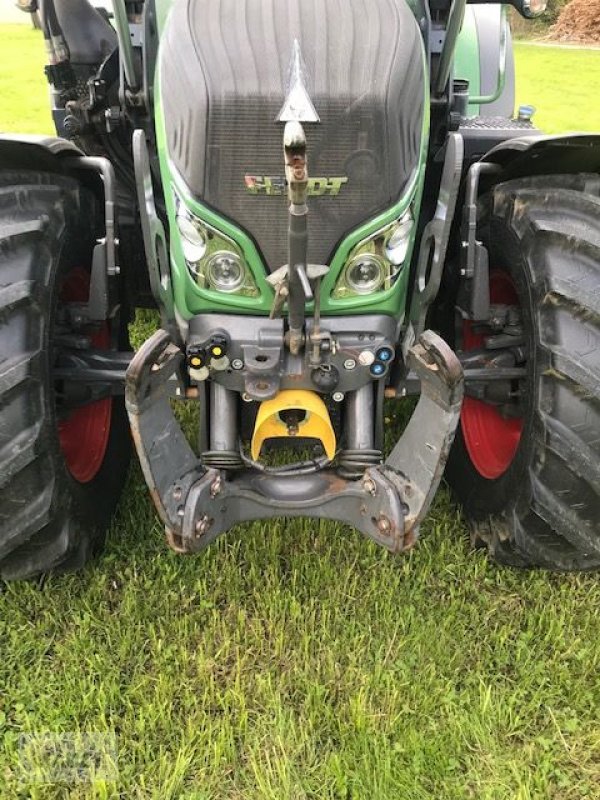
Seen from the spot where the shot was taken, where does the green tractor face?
facing the viewer
